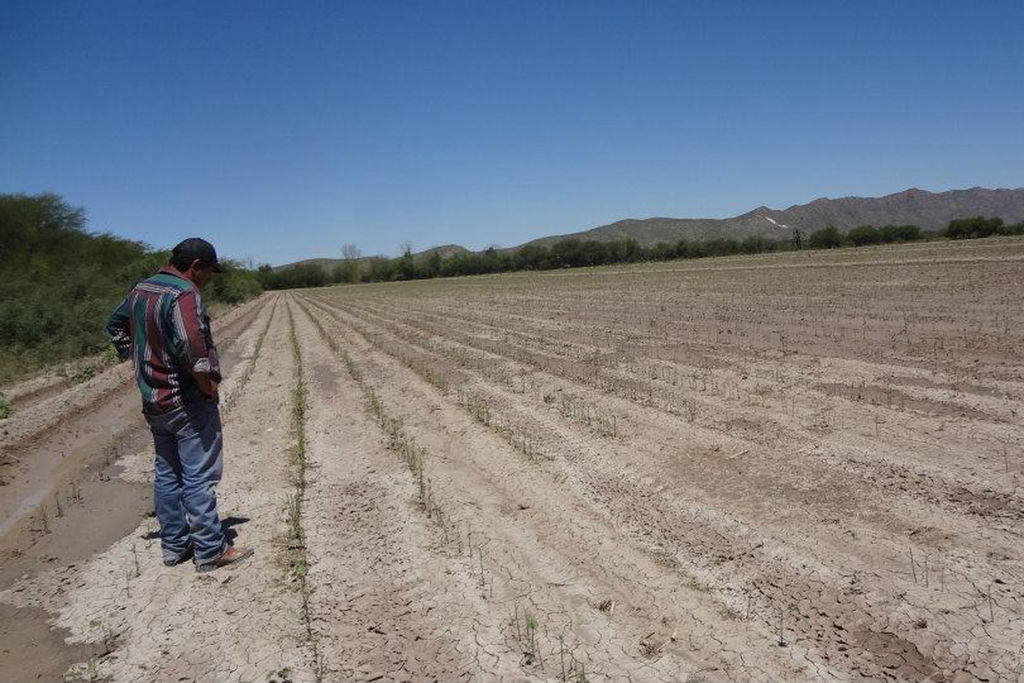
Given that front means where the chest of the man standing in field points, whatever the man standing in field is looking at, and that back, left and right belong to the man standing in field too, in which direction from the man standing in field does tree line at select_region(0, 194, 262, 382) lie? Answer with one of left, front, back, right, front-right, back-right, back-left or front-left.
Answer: front-left

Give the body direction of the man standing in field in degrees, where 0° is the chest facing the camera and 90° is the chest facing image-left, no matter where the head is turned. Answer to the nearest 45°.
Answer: approximately 225°
